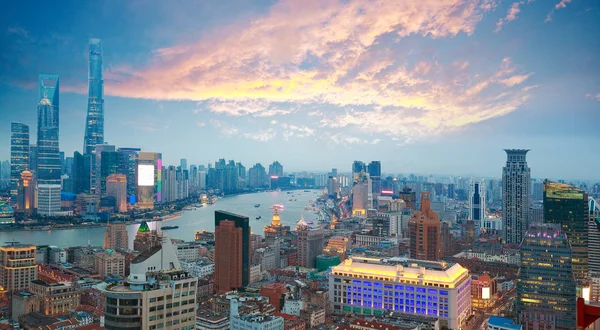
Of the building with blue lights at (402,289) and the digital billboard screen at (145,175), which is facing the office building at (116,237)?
the digital billboard screen

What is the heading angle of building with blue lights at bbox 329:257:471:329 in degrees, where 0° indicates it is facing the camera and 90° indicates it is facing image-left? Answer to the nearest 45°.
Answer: approximately 0°

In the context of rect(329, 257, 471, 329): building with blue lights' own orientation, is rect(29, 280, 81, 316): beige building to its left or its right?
on its right

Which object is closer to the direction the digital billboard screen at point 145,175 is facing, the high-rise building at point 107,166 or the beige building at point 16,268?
the beige building

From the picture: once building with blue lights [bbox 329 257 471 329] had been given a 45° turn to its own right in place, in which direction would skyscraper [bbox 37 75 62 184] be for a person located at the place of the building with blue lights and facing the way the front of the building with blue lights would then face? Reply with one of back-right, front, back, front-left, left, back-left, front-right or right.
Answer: right

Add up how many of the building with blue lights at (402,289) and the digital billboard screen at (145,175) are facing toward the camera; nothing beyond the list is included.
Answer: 2

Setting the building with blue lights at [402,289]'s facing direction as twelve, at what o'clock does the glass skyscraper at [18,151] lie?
The glass skyscraper is roughly at 4 o'clock from the building with blue lights.

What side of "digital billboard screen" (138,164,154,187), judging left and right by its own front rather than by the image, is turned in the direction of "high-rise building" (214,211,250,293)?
front

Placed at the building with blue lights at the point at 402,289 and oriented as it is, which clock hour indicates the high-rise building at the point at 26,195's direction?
The high-rise building is roughly at 4 o'clock from the building with blue lights.

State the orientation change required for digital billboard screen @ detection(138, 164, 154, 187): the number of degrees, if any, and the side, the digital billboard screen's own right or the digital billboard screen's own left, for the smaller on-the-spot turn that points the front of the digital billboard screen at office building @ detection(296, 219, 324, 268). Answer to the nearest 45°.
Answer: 0° — it already faces it

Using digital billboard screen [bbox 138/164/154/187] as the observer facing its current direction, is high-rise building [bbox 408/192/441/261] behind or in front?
in front

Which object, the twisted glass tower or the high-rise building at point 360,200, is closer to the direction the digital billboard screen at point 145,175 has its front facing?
the high-rise building

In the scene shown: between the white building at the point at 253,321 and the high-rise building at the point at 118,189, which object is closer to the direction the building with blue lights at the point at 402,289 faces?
the white building

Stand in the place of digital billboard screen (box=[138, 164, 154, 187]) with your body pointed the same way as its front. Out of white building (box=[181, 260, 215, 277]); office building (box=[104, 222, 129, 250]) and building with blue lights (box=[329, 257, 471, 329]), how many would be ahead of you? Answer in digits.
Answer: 3

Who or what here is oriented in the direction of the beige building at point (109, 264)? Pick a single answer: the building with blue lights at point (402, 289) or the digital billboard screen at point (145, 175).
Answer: the digital billboard screen

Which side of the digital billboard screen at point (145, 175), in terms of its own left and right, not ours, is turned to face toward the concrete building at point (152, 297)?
front
